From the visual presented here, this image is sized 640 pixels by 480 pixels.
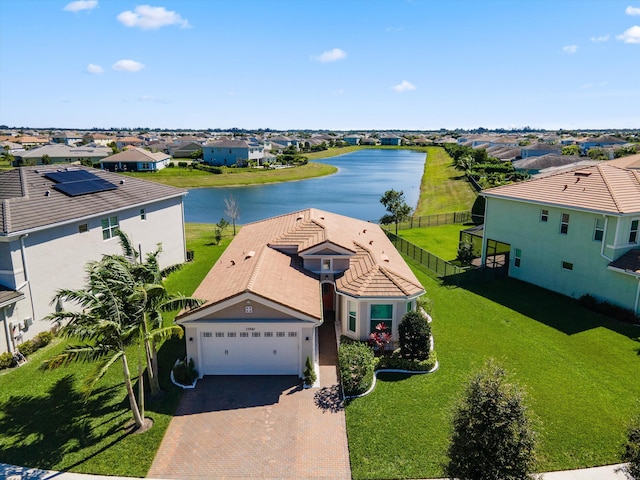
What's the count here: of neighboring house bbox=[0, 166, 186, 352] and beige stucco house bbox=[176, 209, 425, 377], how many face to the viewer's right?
0

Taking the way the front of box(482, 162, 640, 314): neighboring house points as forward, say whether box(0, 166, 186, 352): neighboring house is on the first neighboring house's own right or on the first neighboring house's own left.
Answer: on the first neighboring house's own right

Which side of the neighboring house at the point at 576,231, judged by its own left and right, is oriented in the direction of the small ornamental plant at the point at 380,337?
right

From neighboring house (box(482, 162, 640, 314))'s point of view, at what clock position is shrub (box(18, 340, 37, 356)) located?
The shrub is roughly at 3 o'clock from the neighboring house.

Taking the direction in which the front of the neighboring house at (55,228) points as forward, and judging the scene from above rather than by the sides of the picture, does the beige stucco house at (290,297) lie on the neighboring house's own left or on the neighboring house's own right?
on the neighboring house's own left

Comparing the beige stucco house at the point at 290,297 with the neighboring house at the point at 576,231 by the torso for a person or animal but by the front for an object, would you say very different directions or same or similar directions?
same or similar directions

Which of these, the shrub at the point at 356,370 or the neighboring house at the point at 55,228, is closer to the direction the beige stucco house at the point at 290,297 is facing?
the shrub

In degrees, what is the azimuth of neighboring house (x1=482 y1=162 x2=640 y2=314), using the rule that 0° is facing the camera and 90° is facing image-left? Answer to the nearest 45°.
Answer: approximately 315°

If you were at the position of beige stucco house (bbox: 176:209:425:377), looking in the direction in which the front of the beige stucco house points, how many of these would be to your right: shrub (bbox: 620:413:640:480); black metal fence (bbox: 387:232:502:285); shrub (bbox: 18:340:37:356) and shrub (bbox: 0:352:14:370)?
2

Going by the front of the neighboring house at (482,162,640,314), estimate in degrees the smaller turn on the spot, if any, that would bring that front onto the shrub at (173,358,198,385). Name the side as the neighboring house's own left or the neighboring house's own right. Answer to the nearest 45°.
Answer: approximately 90° to the neighboring house's own right

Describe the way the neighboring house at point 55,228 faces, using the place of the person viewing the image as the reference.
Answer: facing the viewer and to the left of the viewer

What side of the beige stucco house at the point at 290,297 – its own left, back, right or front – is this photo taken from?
front

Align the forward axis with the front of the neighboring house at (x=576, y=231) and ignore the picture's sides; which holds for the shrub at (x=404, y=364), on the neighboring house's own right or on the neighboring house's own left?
on the neighboring house's own right

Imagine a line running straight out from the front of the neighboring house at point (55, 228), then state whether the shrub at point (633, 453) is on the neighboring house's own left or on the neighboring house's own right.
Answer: on the neighboring house's own left

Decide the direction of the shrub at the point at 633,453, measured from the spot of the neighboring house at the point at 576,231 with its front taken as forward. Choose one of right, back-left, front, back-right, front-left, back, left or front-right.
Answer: front-right
